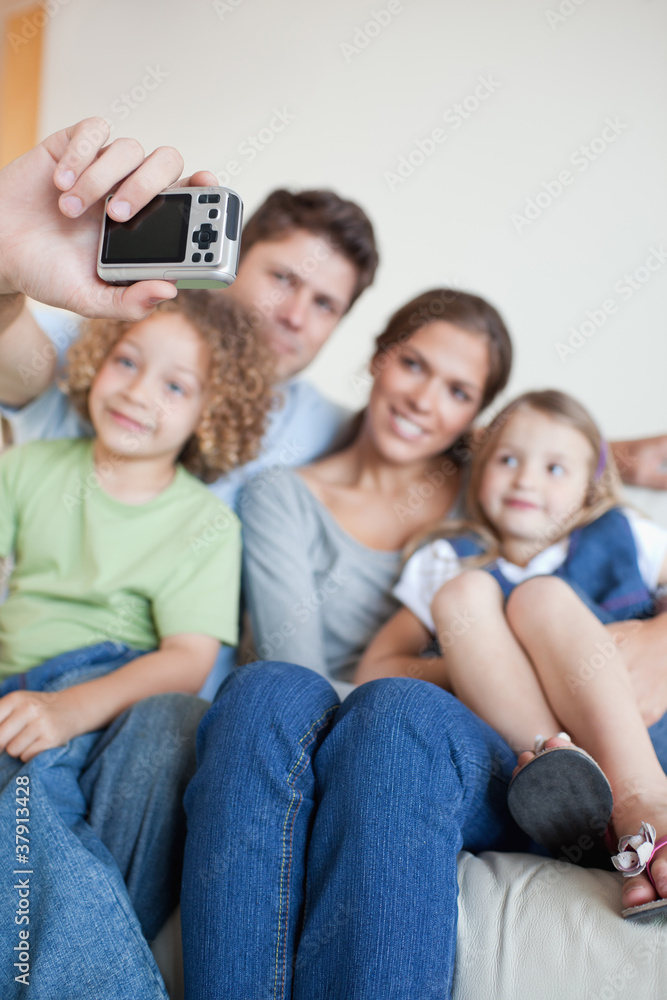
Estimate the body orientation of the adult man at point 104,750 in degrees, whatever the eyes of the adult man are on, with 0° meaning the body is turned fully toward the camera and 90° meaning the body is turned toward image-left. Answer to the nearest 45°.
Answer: approximately 0°

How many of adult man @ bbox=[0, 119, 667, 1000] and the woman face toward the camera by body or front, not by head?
2

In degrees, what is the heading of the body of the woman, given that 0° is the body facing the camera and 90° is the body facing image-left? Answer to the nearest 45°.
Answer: approximately 0°
